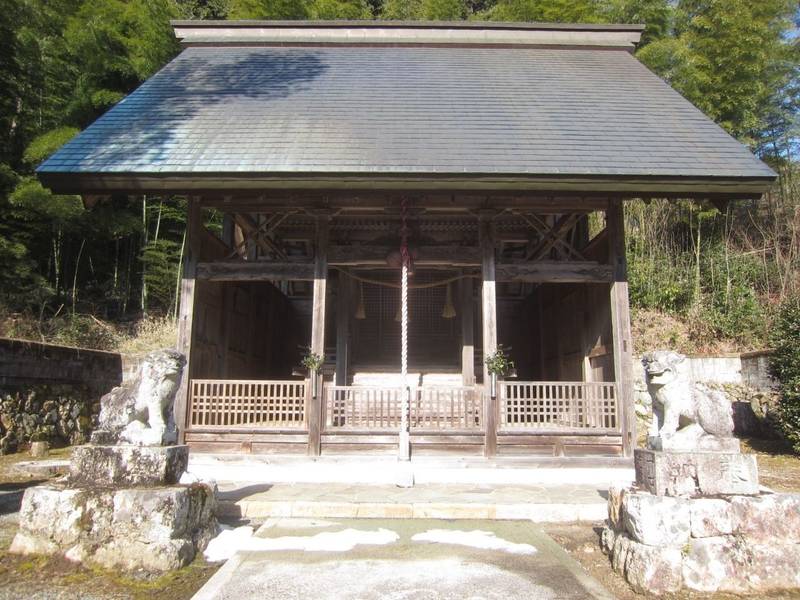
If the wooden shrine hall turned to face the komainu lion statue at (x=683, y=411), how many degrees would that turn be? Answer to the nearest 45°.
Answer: approximately 45° to its left

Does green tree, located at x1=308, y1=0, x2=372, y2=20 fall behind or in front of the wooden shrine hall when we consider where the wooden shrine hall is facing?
behind

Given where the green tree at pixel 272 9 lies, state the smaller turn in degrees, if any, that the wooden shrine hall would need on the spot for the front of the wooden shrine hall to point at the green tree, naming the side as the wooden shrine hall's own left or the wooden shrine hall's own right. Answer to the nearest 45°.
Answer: approximately 135° to the wooden shrine hall's own right

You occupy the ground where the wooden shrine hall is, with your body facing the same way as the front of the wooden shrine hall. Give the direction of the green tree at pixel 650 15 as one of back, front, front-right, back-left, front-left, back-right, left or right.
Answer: back-left

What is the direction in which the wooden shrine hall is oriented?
toward the camera

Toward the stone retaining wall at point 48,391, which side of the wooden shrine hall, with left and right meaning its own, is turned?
right

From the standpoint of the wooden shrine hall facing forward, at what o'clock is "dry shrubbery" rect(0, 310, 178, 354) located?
The dry shrubbery is roughly at 4 o'clock from the wooden shrine hall.

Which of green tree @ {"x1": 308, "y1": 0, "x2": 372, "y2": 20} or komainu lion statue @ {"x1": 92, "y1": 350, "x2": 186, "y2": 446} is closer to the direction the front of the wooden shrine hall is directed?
the komainu lion statue

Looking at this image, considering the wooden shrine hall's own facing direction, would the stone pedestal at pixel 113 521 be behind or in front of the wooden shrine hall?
in front

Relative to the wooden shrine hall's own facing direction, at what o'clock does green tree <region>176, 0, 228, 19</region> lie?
The green tree is roughly at 5 o'clock from the wooden shrine hall.

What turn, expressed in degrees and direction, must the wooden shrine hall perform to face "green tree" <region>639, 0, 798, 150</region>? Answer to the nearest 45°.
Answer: approximately 135° to its left

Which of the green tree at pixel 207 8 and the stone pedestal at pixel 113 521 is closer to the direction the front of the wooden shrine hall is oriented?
the stone pedestal

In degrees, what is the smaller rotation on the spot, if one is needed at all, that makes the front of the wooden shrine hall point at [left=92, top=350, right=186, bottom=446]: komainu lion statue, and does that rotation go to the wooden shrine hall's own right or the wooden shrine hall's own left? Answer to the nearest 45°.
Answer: approximately 45° to the wooden shrine hall's own right

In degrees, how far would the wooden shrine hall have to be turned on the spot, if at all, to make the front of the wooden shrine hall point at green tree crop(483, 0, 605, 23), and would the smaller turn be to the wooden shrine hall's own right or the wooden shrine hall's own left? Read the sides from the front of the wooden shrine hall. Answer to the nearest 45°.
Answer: approximately 135° to the wooden shrine hall's own left
